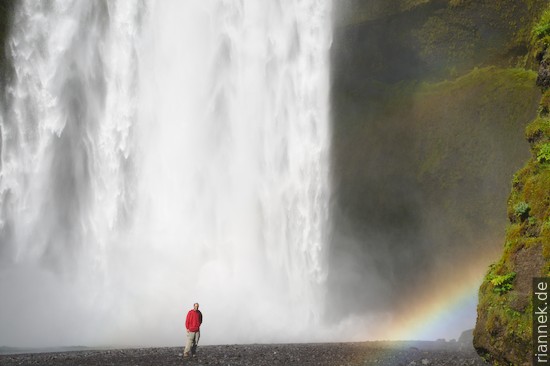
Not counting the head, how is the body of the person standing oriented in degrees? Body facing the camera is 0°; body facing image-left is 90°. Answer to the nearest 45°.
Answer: approximately 0°

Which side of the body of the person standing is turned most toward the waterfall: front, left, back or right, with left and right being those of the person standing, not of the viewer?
back
